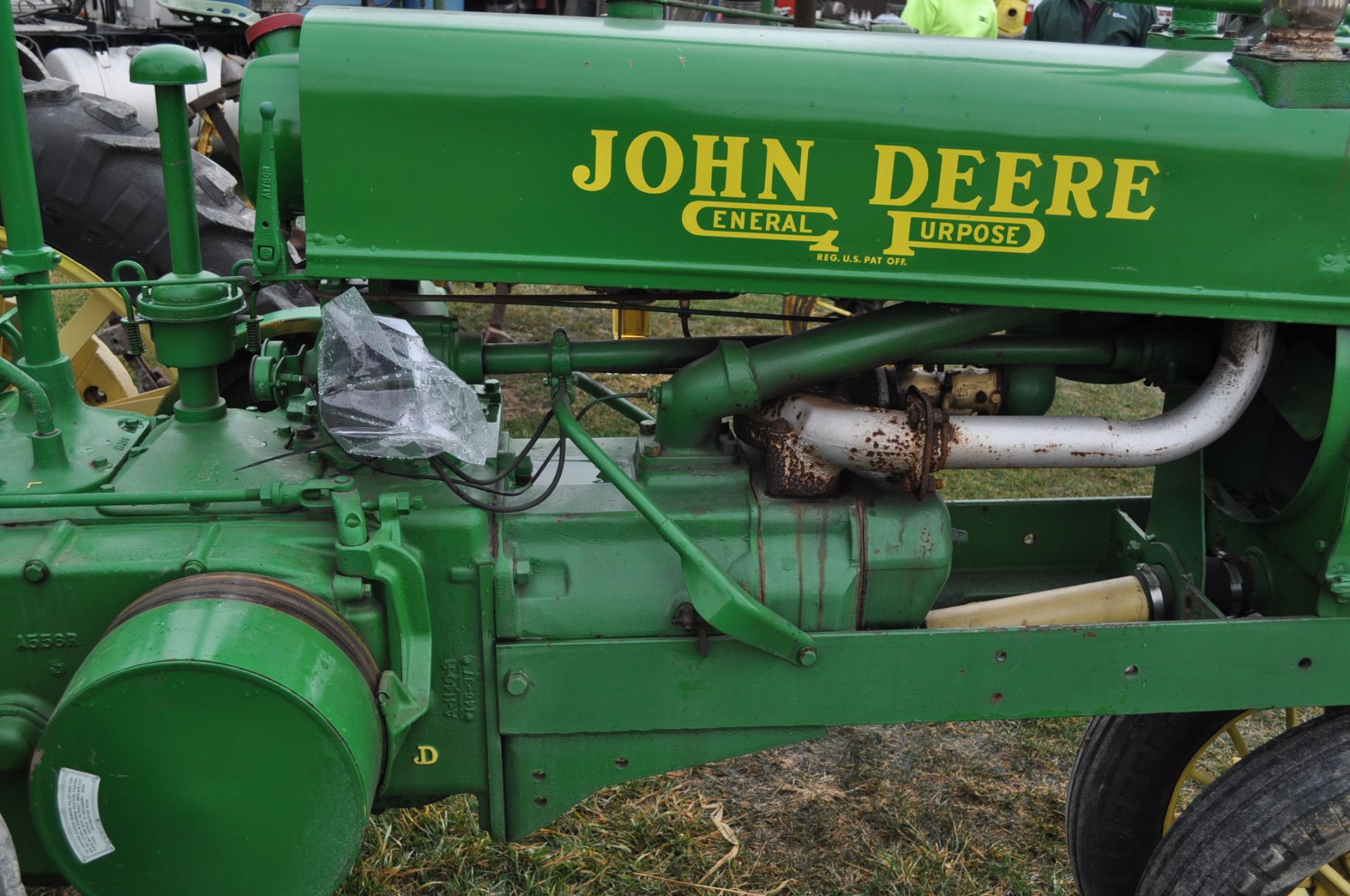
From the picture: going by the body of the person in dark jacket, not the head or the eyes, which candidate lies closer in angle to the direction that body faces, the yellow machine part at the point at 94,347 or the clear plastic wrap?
the clear plastic wrap

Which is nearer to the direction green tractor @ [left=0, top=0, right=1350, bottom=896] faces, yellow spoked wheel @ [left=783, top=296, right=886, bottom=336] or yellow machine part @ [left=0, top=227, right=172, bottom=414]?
the yellow spoked wheel

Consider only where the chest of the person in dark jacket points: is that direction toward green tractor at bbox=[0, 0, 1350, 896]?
yes

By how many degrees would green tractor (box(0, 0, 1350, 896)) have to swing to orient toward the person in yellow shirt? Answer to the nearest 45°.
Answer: approximately 90° to its left

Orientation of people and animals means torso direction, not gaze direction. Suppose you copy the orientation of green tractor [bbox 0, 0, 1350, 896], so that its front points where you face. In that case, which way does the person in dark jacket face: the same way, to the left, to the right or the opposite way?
to the right

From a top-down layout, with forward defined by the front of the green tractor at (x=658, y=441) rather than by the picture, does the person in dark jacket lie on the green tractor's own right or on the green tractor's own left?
on the green tractor's own left

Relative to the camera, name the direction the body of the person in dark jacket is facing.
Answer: toward the camera

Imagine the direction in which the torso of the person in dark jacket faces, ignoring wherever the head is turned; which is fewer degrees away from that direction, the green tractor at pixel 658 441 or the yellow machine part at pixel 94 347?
the green tractor

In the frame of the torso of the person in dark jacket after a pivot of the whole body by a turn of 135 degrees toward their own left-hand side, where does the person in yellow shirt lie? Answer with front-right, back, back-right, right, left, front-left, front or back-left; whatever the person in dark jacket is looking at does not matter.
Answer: left

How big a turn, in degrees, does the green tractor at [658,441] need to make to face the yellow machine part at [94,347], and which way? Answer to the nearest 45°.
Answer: approximately 135° to its left

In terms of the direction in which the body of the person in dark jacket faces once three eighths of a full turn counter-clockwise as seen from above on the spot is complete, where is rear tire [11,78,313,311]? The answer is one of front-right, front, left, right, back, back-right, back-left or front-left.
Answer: back

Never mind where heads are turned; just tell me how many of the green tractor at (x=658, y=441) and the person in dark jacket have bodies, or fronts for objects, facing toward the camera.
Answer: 1

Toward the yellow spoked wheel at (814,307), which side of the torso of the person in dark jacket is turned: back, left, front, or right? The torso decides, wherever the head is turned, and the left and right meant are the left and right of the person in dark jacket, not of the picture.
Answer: front

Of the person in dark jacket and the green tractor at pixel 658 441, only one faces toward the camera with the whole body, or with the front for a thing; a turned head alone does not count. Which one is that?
the person in dark jacket

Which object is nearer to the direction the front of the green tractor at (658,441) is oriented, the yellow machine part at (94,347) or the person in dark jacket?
the person in dark jacket

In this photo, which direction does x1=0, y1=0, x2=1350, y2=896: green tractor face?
to the viewer's right

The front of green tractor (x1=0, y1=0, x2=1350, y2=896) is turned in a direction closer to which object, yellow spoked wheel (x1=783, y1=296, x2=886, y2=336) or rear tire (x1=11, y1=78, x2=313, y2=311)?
the yellow spoked wheel
